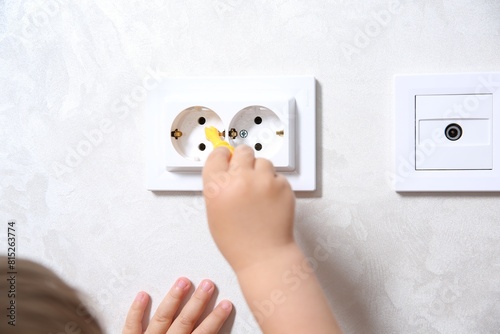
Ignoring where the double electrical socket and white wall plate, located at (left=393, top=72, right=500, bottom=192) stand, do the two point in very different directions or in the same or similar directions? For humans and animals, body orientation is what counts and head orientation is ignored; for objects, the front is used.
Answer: same or similar directions

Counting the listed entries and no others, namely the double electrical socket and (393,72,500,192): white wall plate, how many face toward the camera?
2

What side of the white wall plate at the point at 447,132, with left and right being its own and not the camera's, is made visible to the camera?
front

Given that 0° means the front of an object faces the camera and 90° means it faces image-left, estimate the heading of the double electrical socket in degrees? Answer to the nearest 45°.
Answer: approximately 0°
